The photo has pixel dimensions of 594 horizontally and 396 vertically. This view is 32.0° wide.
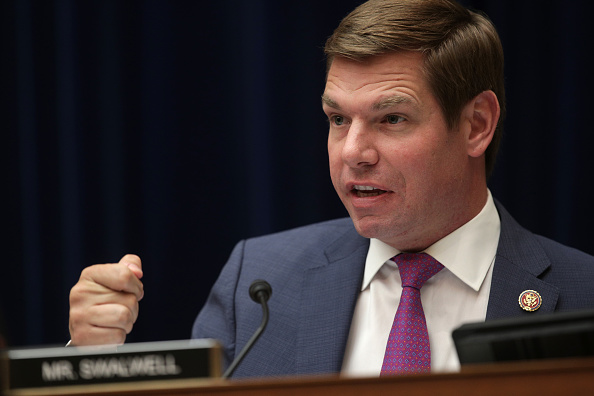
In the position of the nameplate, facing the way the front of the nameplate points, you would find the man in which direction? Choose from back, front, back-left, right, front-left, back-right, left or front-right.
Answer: back-left

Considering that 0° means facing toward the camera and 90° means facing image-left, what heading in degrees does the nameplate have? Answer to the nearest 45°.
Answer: approximately 0°
